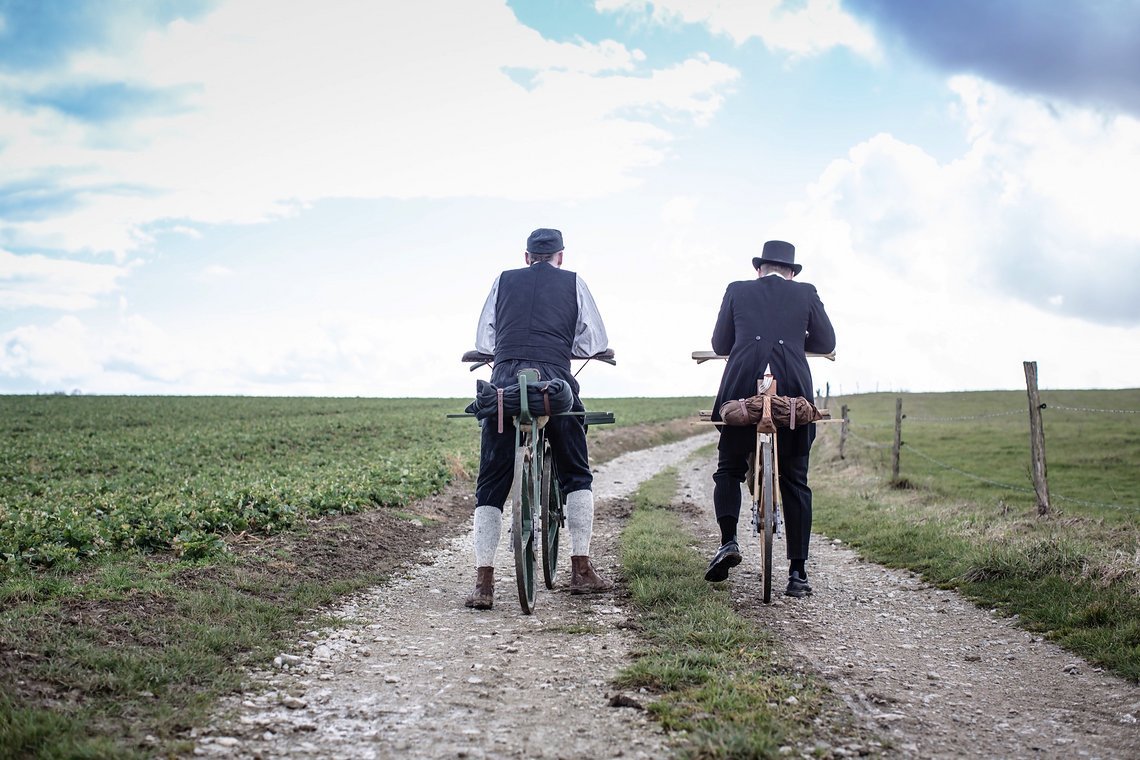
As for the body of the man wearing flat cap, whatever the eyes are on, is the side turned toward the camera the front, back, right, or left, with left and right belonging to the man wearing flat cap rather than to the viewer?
back

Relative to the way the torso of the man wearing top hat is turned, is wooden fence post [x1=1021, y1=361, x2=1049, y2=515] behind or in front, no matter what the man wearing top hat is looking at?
in front

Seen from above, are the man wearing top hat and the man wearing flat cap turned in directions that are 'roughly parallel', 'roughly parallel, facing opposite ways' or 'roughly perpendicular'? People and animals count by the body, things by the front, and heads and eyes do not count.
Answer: roughly parallel

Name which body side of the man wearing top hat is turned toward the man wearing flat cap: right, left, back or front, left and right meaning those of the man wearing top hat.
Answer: left

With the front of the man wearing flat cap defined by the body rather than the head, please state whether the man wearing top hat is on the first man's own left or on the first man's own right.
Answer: on the first man's own right

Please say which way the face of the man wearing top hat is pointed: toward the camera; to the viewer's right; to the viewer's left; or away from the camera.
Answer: away from the camera

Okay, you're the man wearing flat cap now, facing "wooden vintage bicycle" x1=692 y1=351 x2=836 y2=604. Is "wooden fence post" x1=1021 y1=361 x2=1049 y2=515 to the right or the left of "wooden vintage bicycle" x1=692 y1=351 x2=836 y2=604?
left

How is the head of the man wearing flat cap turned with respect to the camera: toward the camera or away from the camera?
away from the camera

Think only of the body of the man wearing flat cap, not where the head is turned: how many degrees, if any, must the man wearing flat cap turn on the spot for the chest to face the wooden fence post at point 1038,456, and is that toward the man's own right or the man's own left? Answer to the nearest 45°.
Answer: approximately 45° to the man's own right

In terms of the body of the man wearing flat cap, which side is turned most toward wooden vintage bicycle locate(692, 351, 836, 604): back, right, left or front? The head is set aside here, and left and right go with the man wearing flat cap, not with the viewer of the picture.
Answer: right

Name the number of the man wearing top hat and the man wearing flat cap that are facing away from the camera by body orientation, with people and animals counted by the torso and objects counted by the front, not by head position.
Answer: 2

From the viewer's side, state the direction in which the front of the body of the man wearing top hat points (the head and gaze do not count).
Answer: away from the camera
